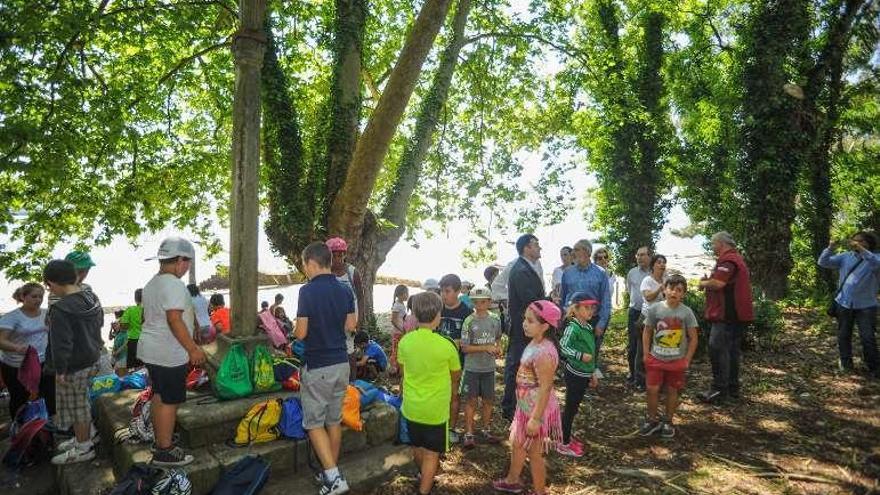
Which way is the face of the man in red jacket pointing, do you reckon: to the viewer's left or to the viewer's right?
to the viewer's left

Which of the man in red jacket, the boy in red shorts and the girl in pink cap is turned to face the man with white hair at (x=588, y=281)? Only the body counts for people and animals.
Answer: the man in red jacket

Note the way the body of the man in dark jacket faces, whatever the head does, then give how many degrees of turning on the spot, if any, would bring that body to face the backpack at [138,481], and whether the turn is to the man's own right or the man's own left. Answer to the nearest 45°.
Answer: approximately 135° to the man's own right

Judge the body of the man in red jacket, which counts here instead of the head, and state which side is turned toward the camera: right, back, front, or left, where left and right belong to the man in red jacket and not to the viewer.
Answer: left

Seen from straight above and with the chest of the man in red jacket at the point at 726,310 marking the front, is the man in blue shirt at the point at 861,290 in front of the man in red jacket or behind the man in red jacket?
behind
